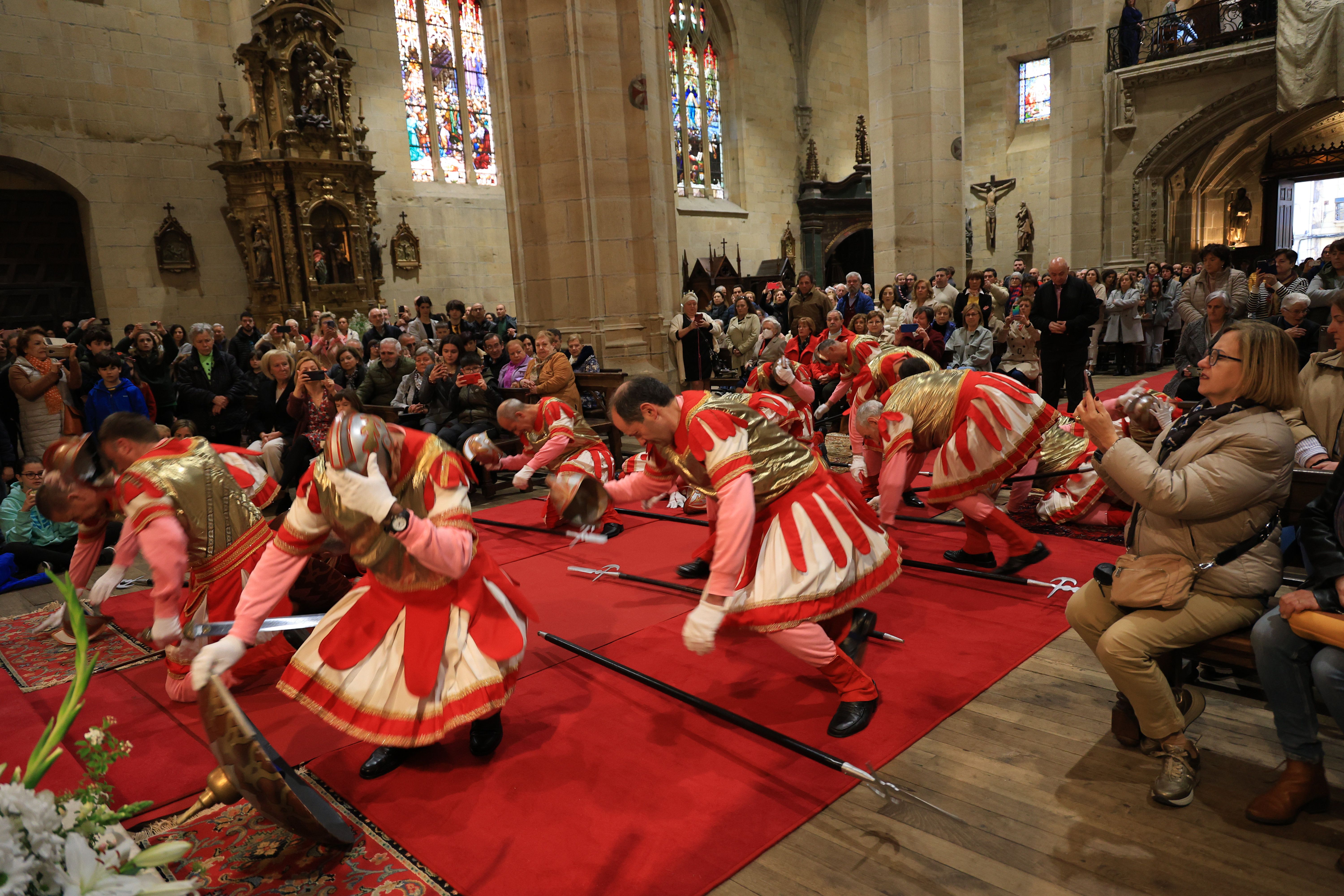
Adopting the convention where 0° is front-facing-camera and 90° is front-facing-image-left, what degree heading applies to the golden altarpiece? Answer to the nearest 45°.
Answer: approximately 315°

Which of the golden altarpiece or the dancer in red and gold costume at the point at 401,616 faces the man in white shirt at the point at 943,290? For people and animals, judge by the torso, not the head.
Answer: the golden altarpiece

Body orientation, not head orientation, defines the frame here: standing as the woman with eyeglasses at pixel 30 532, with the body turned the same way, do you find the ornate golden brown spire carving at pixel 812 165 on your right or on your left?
on your left

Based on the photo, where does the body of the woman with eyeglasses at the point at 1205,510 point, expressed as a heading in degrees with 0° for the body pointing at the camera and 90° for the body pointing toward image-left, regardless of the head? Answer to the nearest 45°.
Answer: approximately 90°

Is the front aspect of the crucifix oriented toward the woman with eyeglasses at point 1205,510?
yes

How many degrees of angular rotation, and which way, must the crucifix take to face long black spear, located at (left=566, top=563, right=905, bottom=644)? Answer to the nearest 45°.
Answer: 0° — it already faces it

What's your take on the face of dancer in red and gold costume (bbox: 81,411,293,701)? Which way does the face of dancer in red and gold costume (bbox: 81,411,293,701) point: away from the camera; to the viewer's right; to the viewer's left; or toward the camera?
to the viewer's left

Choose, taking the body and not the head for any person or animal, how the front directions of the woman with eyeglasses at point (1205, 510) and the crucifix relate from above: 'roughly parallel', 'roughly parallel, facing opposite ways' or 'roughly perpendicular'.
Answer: roughly perpendicular

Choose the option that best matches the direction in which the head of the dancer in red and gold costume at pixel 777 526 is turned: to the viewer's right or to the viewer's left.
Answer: to the viewer's left

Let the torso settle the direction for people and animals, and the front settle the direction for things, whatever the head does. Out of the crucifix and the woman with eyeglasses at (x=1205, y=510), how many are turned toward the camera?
1
